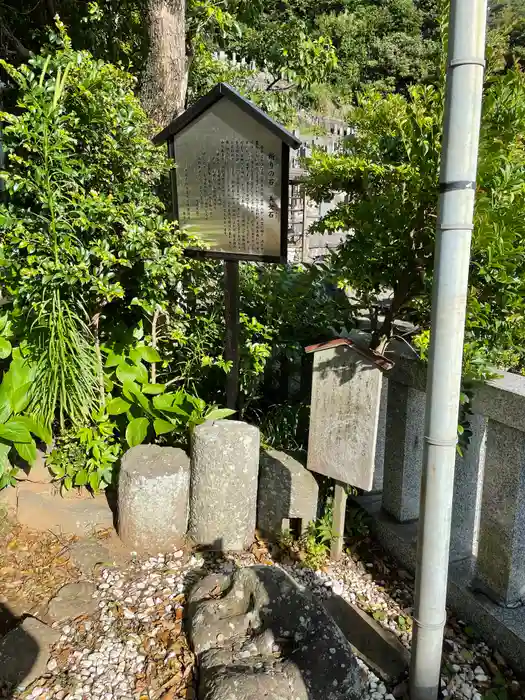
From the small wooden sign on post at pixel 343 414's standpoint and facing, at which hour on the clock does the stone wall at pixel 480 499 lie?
The stone wall is roughly at 8 o'clock from the small wooden sign on post.

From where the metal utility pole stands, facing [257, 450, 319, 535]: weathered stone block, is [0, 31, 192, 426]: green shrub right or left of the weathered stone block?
left

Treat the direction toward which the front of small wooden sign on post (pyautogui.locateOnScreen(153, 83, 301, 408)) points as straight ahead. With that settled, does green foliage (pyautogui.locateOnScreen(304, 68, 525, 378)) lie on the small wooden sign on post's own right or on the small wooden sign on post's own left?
on the small wooden sign on post's own left

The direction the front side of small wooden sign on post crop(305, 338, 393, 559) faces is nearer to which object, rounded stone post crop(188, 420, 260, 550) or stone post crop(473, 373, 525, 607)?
the rounded stone post

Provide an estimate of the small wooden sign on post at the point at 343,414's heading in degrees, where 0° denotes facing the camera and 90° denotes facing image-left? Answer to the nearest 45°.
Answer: approximately 45°

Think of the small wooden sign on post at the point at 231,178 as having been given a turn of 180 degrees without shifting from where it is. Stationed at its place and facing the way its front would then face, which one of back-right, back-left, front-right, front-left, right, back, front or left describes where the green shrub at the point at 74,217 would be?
left

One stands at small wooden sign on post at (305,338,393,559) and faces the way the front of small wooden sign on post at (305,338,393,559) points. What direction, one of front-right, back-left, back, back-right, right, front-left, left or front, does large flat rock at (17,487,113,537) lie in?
front-right

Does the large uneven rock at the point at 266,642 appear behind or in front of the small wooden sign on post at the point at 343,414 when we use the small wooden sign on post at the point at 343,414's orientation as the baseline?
in front

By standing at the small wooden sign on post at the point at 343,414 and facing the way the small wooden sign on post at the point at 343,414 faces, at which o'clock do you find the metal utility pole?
The metal utility pole is roughly at 10 o'clock from the small wooden sign on post.

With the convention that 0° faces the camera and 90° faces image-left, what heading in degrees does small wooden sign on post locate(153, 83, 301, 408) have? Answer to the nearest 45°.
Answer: approximately 0°
